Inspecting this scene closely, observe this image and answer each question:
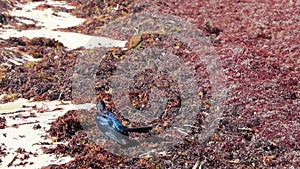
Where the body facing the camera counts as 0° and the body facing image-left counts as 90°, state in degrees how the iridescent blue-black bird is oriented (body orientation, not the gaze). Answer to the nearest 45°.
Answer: approximately 90°

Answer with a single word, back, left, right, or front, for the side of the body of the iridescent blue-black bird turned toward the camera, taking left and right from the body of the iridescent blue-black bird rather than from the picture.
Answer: left
